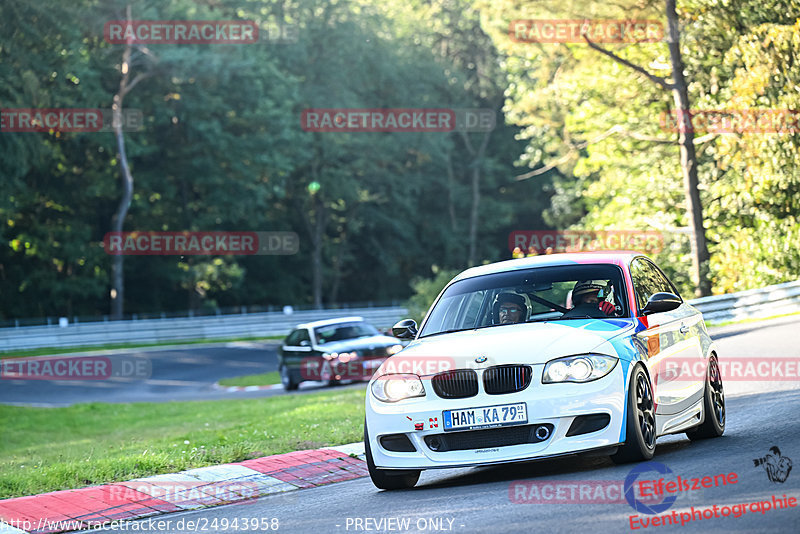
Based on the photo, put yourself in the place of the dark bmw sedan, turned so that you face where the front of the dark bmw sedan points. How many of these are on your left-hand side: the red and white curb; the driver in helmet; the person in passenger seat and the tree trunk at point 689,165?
1

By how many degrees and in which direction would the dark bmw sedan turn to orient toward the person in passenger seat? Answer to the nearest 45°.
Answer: approximately 45° to its right

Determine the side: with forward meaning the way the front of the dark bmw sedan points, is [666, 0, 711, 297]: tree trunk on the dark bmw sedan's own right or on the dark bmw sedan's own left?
on the dark bmw sedan's own left

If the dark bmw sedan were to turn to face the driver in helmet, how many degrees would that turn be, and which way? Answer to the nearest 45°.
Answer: approximately 45° to its right

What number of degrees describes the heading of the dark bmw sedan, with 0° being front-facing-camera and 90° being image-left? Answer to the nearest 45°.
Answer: approximately 315°

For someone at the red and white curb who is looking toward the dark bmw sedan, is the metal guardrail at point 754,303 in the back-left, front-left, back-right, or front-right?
front-right

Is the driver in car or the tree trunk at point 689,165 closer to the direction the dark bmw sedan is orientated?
the driver in car

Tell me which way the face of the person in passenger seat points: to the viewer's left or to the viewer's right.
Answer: to the viewer's left

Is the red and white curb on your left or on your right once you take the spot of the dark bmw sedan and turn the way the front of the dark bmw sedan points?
on your right

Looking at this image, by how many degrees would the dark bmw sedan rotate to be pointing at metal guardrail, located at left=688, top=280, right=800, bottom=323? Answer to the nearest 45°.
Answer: approximately 45° to its left

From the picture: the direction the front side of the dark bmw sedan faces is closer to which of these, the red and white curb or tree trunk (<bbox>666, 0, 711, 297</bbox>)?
the red and white curb

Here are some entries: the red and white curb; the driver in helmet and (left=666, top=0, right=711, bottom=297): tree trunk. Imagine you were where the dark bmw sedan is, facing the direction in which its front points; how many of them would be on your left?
1

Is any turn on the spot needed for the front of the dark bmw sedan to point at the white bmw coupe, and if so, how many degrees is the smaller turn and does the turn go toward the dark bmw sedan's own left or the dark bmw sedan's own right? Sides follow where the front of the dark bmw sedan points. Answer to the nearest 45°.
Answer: approximately 45° to the dark bmw sedan's own right
